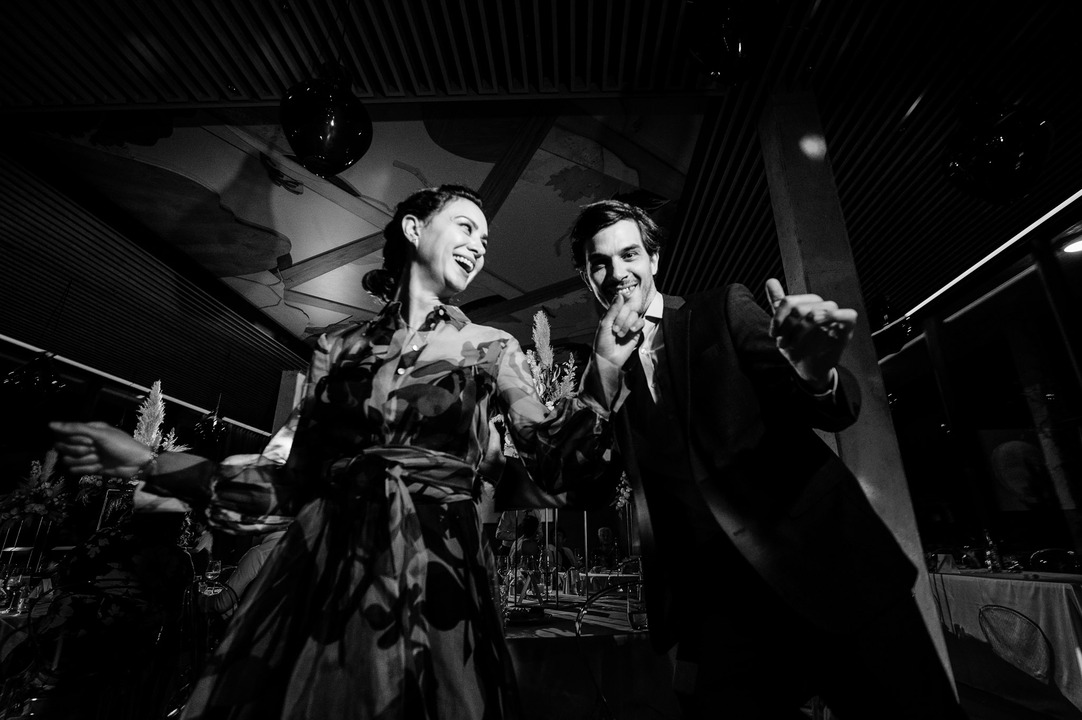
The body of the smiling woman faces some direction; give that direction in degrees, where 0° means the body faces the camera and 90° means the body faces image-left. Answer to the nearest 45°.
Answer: approximately 0°

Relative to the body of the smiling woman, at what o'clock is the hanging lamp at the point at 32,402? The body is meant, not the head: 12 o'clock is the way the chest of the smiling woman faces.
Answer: The hanging lamp is roughly at 5 o'clock from the smiling woman.

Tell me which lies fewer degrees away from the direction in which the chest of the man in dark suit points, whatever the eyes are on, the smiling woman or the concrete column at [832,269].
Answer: the smiling woman

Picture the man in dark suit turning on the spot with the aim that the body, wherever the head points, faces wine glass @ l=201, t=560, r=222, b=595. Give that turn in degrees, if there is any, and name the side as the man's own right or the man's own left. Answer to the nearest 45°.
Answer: approximately 90° to the man's own right

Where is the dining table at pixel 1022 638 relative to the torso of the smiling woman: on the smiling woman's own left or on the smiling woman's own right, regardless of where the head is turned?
on the smiling woman's own left

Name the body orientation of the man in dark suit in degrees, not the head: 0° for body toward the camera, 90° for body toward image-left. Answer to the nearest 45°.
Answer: approximately 45°

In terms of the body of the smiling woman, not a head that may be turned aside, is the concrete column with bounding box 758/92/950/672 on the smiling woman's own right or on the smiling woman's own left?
on the smiling woman's own left

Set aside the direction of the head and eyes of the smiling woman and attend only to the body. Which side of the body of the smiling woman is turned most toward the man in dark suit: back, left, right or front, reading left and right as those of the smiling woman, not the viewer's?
left
